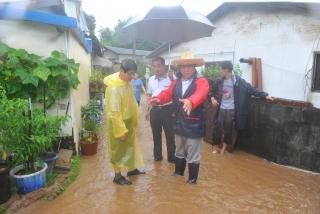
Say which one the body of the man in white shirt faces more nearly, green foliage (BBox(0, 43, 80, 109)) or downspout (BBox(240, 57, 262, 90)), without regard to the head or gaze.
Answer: the green foliage

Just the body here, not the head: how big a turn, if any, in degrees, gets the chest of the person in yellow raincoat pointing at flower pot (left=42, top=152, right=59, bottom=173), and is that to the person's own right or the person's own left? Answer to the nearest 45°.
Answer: approximately 135° to the person's own left

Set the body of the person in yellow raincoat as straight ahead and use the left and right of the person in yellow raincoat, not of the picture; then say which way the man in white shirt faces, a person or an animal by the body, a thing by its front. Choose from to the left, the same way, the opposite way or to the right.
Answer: to the right

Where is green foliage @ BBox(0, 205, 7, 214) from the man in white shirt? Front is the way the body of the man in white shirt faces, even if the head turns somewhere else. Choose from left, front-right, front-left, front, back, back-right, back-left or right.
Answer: front-right

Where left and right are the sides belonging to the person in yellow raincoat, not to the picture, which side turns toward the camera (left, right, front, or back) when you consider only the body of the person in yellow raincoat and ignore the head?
right

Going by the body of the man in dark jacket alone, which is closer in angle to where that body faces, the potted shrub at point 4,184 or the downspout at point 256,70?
the potted shrub

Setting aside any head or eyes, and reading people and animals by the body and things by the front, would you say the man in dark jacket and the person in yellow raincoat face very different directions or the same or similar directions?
very different directions
